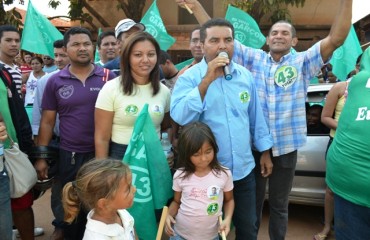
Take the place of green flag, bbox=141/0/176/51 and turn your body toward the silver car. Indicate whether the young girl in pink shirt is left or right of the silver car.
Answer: right

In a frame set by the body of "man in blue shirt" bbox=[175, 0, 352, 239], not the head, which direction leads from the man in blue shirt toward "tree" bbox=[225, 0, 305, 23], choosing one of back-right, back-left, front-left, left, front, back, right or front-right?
back

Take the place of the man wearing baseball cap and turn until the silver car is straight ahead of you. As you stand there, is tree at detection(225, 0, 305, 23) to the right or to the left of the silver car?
left

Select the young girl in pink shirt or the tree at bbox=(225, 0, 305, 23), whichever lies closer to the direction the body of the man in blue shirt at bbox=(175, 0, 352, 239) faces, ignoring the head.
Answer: the young girl in pink shirt

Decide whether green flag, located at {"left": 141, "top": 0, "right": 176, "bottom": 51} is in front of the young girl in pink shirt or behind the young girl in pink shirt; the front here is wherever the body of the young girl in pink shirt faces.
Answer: behind

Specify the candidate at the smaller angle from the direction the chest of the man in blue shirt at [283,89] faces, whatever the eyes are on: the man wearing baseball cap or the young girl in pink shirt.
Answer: the young girl in pink shirt

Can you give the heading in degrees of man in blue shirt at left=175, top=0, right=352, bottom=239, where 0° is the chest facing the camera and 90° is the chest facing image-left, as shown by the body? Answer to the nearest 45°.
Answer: approximately 0°
